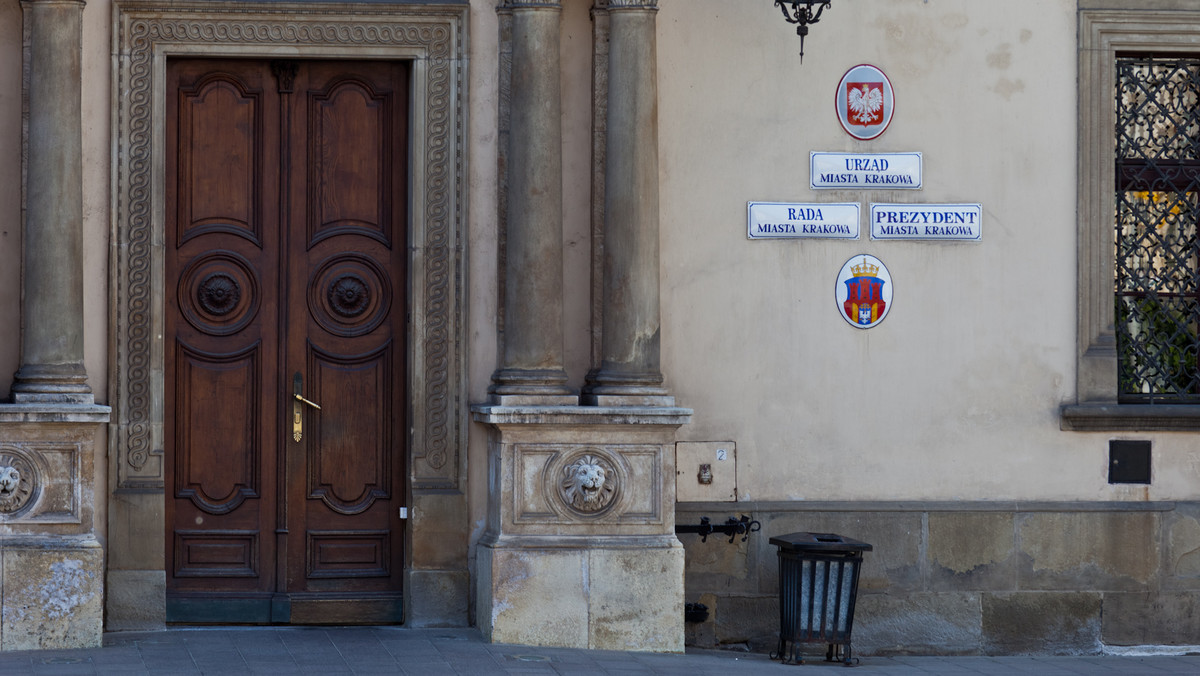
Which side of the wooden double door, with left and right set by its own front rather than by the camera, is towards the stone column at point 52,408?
right

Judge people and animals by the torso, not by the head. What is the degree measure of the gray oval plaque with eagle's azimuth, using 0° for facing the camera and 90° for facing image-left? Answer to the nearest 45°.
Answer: approximately 0°

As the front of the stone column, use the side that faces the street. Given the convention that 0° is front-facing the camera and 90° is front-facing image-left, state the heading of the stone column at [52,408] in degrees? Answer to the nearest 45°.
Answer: approximately 0°

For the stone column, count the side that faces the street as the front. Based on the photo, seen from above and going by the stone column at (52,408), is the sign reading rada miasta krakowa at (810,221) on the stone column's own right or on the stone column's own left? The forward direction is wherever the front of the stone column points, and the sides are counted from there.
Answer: on the stone column's own left
